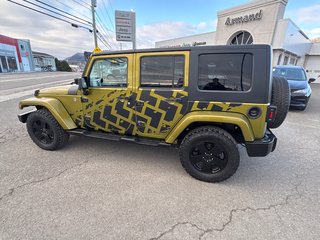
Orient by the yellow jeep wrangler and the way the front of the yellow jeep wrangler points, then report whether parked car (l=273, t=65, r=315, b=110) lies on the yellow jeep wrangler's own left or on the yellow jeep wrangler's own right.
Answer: on the yellow jeep wrangler's own right

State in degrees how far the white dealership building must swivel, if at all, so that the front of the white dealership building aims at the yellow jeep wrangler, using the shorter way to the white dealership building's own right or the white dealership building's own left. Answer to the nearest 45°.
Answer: approximately 45° to the white dealership building's own left

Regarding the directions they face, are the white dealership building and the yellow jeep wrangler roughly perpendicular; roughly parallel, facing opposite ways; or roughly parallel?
roughly perpendicular

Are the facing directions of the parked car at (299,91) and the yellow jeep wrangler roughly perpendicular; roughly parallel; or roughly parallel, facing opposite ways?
roughly perpendicular

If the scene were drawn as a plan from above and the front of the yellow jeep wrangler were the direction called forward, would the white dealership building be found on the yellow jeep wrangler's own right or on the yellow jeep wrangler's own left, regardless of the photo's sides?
on the yellow jeep wrangler's own right

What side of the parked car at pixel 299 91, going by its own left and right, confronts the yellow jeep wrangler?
front

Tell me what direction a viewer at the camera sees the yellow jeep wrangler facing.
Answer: facing away from the viewer and to the left of the viewer

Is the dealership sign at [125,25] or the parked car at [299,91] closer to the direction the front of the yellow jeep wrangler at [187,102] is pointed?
the dealership sign

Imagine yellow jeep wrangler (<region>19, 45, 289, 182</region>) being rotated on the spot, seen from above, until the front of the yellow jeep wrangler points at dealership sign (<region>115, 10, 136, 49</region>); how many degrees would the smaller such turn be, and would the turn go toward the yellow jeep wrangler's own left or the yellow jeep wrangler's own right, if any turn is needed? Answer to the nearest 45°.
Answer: approximately 45° to the yellow jeep wrangler's own right
